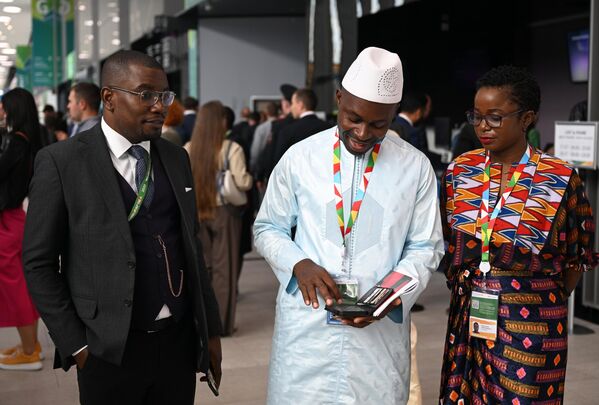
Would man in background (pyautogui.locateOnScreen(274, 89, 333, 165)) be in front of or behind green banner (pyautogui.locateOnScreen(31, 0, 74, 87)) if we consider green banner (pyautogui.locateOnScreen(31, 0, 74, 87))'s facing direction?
in front

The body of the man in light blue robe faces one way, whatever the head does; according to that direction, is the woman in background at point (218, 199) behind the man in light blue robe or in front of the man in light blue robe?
behind

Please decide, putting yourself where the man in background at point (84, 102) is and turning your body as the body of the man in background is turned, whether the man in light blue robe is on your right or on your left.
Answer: on your left

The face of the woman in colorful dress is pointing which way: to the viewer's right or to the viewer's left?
to the viewer's left

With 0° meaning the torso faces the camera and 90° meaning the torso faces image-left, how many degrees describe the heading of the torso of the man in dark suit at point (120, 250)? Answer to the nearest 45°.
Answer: approximately 315°

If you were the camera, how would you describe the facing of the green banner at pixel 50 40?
facing the viewer

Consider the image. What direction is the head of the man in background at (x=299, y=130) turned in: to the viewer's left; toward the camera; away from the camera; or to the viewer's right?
to the viewer's left

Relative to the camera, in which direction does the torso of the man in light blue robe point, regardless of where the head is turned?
toward the camera

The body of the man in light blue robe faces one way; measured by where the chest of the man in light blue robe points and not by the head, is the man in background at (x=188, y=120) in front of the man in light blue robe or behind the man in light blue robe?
behind

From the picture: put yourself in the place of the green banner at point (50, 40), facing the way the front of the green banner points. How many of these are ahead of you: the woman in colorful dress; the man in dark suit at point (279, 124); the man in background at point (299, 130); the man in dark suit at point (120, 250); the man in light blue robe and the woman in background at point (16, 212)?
6
